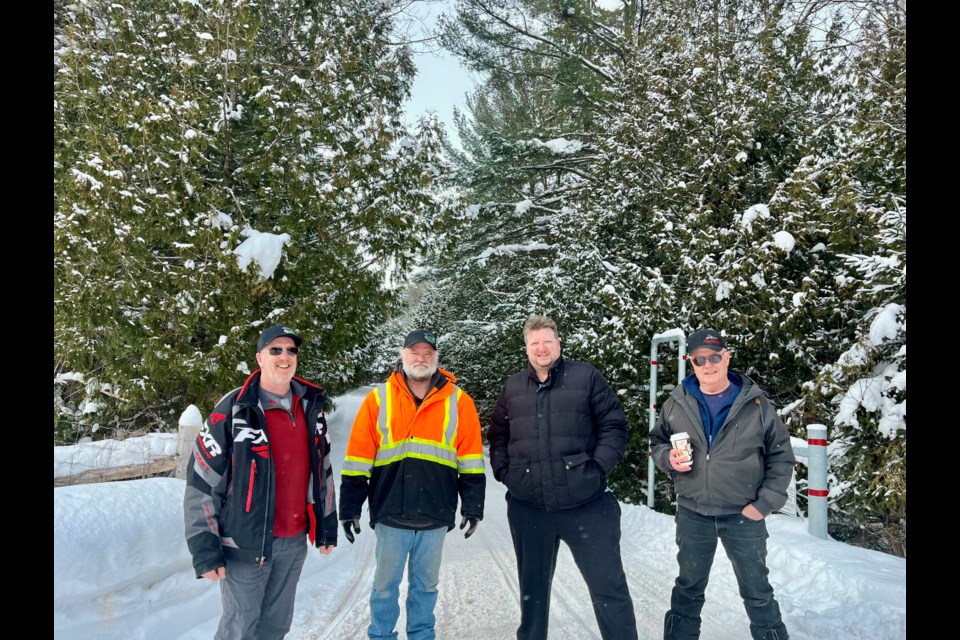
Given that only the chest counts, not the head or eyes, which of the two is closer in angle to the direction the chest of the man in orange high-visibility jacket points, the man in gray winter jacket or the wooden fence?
the man in gray winter jacket

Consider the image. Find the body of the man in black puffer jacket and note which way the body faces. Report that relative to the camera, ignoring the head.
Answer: toward the camera

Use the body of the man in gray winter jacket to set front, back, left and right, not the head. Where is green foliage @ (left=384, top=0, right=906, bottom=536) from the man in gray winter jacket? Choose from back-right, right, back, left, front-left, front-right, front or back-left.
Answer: back

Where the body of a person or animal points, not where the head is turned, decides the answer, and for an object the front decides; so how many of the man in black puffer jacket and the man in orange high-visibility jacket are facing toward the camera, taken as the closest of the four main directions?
2

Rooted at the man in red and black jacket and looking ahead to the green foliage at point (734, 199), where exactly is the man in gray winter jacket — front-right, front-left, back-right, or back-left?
front-right

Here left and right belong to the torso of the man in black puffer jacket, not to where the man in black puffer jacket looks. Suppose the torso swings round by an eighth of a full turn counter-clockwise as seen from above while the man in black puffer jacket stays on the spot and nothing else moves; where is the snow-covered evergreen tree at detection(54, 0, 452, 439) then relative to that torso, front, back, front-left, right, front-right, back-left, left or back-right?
back

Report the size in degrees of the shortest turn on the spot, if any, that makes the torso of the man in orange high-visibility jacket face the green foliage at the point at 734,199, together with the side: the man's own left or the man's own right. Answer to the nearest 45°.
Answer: approximately 135° to the man's own left

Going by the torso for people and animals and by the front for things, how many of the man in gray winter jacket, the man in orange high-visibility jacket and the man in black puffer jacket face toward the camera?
3

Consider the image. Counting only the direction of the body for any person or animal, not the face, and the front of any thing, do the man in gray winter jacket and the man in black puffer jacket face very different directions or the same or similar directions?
same or similar directions

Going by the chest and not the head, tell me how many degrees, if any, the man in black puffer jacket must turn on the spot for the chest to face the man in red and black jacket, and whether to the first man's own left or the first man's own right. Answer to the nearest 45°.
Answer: approximately 90° to the first man's own right

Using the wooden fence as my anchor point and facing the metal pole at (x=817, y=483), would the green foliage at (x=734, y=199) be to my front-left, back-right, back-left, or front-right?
front-left

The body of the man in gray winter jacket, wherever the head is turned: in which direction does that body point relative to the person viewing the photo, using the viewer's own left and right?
facing the viewer

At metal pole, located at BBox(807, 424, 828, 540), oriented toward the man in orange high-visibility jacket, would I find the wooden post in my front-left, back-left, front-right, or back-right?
front-right

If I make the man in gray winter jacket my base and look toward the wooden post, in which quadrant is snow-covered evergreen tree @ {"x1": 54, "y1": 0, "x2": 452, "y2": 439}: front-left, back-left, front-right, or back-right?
front-right

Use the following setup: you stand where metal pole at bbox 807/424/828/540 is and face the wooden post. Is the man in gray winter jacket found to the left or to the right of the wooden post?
left
